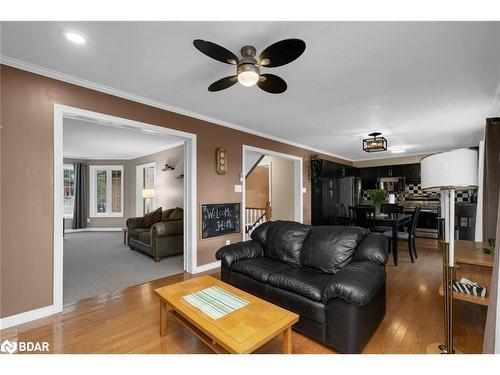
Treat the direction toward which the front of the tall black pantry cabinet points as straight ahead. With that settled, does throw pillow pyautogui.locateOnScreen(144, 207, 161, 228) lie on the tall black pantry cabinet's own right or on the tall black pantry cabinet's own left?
on the tall black pantry cabinet's own right

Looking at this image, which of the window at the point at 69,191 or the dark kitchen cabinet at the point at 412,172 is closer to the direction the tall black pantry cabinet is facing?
the dark kitchen cabinet

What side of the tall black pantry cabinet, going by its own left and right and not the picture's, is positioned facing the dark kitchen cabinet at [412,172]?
left

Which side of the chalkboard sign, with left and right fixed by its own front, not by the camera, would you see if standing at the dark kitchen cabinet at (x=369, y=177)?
left

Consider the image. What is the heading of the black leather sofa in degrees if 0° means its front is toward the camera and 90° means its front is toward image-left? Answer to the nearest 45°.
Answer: approximately 45°

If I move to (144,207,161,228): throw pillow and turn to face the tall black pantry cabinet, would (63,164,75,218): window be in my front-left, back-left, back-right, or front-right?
back-left

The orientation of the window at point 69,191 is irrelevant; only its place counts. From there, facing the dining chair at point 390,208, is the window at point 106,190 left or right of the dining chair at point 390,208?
left

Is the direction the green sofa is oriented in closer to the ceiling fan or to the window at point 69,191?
the ceiling fan

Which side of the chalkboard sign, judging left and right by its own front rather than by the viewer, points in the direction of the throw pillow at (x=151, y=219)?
back
